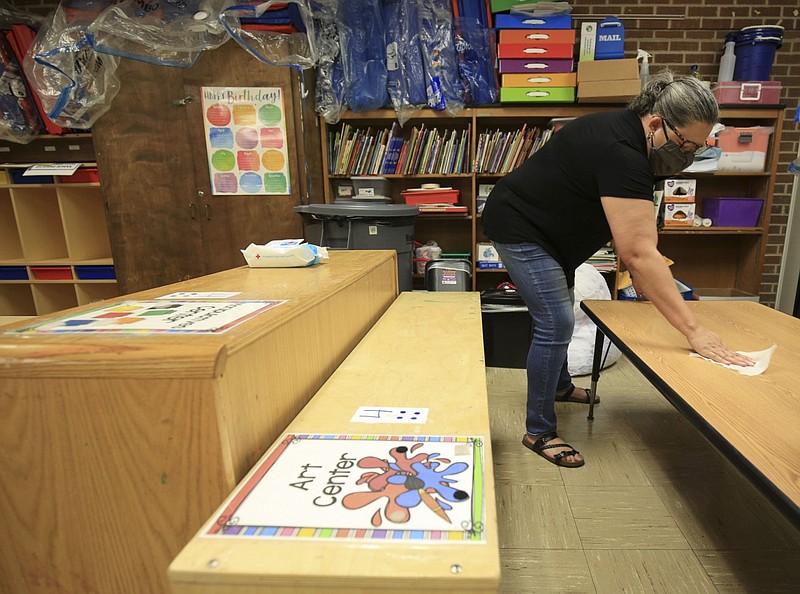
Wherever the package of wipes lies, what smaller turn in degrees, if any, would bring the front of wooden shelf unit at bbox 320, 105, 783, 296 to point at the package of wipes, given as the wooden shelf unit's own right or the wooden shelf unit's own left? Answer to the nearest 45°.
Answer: approximately 45° to the wooden shelf unit's own right

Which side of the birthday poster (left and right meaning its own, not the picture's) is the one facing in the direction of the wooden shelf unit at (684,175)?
left

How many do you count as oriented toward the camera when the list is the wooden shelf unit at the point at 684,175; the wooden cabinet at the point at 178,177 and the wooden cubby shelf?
3

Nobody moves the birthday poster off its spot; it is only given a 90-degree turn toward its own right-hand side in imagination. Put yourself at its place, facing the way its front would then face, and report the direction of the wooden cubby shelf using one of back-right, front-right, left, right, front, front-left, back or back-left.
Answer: front-right

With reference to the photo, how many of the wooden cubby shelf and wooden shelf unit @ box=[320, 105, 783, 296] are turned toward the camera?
2

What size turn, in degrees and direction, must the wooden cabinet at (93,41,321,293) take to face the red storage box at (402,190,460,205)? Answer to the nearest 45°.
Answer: approximately 90° to its left

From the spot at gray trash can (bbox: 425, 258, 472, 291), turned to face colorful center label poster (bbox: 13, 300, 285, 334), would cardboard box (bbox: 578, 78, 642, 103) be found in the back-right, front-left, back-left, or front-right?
back-left

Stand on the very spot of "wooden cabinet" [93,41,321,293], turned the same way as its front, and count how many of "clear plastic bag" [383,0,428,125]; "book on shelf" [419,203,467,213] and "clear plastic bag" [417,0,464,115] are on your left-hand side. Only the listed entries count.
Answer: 3

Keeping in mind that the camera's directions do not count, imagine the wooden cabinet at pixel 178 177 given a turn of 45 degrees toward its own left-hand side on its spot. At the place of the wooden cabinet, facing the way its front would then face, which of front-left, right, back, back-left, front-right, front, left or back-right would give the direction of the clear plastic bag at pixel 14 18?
back

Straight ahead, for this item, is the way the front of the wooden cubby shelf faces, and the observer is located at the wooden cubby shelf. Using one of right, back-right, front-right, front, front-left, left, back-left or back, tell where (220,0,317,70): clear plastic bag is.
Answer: front-left

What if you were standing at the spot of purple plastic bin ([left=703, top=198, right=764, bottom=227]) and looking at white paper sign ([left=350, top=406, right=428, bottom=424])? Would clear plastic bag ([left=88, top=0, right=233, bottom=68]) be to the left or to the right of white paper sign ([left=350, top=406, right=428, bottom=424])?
right

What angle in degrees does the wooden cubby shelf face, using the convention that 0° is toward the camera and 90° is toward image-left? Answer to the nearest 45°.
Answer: approximately 0°
